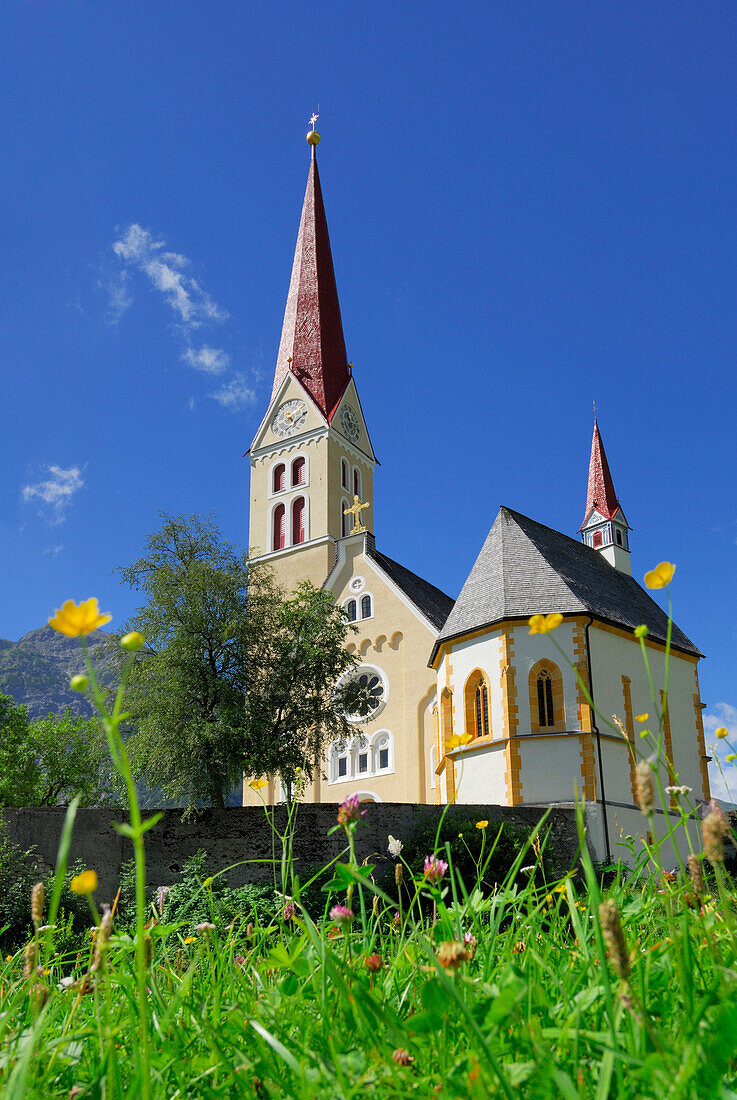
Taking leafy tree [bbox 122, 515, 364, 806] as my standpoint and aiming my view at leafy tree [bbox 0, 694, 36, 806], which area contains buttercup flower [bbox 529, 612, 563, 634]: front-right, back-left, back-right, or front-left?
back-left

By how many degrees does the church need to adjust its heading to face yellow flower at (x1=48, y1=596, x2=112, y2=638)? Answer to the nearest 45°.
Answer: approximately 45° to its left
